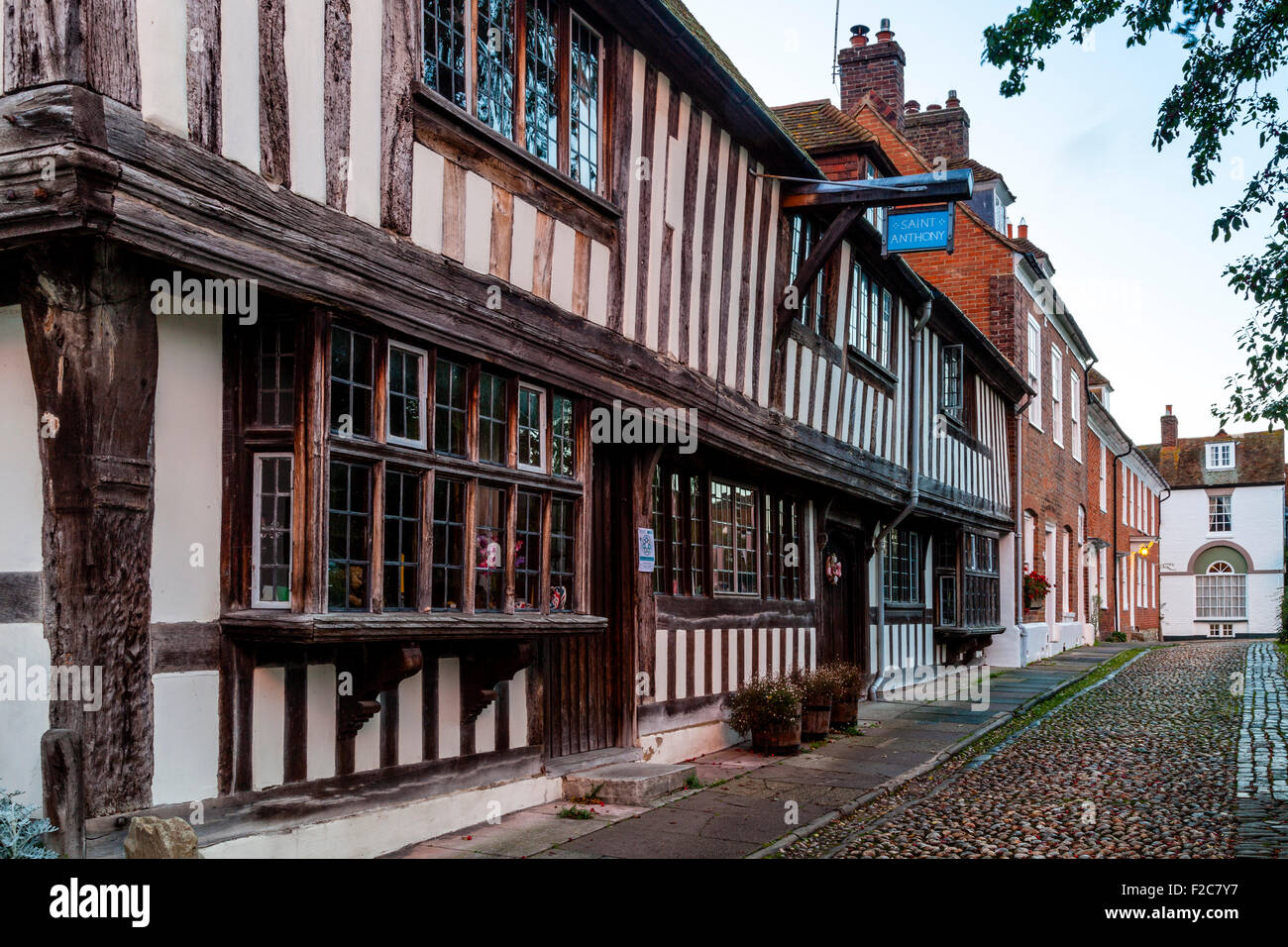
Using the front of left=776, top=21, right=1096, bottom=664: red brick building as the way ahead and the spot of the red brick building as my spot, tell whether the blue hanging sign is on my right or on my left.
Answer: on my right

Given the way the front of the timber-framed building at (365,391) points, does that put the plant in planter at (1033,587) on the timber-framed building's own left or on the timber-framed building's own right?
on the timber-framed building's own left

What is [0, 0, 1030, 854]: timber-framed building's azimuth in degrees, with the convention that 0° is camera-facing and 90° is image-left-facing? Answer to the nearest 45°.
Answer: approximately 315°

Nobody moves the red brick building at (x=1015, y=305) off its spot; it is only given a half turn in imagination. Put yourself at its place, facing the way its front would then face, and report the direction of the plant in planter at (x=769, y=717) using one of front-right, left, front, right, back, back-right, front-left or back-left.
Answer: left

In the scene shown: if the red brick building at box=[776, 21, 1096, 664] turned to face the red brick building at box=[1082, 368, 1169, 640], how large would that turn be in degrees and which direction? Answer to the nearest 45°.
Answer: approximately 90° to its left

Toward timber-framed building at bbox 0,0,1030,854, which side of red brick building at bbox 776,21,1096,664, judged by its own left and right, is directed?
right

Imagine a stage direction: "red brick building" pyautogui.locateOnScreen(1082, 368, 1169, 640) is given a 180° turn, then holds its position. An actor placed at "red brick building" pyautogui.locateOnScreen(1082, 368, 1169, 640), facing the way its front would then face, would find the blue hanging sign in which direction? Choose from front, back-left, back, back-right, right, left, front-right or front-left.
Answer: left

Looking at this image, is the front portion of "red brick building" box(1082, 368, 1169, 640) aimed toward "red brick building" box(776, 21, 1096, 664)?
no

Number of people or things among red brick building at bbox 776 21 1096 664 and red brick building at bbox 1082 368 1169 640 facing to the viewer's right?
2

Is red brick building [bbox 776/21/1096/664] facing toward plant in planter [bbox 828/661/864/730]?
no

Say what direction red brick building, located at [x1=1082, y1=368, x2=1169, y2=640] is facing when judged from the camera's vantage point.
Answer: facing to the right of the viewer

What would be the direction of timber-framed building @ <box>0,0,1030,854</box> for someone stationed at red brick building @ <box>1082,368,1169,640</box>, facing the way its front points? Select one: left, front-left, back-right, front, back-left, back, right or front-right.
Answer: right

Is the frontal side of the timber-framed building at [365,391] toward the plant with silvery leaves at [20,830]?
no

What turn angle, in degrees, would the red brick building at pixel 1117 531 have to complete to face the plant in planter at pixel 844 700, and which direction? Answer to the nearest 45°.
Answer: approximately 90° to its right

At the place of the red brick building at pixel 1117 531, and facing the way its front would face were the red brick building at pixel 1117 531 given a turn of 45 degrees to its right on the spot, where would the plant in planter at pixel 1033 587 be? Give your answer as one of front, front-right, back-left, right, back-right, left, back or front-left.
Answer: front-right

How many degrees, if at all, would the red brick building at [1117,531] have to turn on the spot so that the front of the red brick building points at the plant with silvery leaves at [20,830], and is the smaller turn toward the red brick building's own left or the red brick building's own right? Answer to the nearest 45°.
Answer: approximately 90° to the red brick building's own right

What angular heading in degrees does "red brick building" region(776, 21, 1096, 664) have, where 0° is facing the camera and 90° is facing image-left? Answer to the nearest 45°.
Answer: approximately 270°
